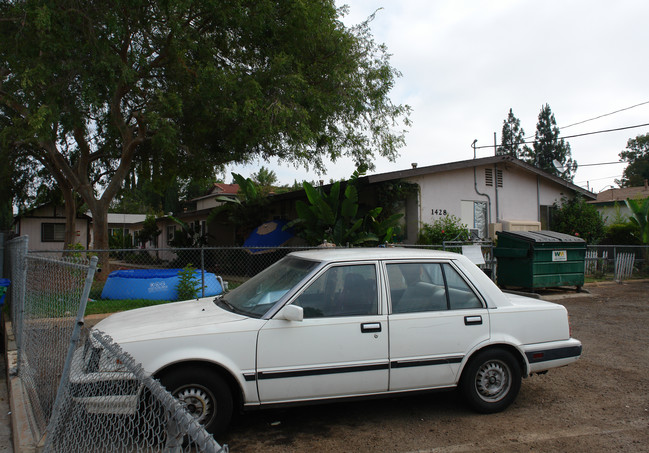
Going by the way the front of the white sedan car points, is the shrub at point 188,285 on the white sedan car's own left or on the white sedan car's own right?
on the white sedan car's own right

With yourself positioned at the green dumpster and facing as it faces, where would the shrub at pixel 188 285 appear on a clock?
The shrub is roughly at 3 o'clock from the green dumpster.

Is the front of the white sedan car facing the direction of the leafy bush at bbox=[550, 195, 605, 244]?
no

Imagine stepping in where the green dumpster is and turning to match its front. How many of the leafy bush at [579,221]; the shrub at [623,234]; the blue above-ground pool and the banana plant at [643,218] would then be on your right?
1

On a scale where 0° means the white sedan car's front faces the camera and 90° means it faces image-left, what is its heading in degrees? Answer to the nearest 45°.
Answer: approximately 90°

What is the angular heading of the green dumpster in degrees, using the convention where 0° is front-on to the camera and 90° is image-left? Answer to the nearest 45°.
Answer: approximately 315°

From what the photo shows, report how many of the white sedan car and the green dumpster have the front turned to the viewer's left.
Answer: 1

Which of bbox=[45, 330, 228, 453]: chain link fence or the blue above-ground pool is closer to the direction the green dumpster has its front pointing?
the chain link fence

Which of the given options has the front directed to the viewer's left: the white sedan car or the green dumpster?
the white sedan car

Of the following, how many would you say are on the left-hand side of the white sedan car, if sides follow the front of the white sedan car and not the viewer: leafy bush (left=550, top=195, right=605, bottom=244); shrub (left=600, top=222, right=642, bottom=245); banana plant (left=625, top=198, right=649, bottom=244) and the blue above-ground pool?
0

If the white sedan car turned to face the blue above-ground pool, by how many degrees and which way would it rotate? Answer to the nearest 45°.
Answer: approximately 45° to its right

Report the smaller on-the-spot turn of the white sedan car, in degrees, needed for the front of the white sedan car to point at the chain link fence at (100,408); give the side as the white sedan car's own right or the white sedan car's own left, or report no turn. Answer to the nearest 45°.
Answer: approximately 45° to the white sedan car's own left

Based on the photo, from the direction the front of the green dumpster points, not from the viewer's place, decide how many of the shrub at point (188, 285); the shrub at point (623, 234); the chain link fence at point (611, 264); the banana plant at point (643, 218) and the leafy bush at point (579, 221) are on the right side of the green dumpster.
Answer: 1

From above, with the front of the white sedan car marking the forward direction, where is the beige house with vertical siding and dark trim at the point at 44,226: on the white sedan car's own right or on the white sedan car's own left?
on the white sedan car's own right

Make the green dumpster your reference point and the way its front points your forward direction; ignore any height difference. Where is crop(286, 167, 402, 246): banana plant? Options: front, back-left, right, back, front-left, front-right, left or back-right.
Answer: back-right

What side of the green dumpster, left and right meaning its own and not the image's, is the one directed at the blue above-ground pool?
right
